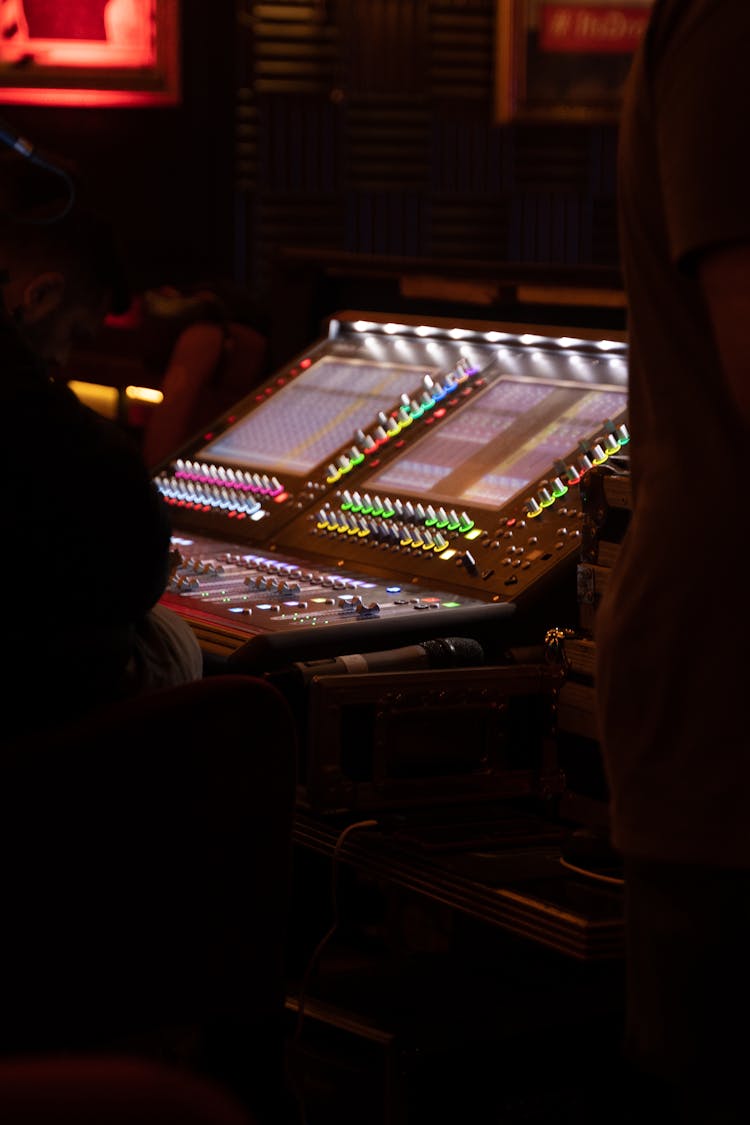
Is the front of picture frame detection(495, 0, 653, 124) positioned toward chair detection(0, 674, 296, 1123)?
yes

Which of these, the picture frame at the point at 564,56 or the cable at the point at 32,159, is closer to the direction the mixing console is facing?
the cable

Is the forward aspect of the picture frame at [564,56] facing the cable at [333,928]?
yes

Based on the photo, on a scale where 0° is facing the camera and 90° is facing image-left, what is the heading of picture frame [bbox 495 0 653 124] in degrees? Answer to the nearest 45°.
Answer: approximately 0°

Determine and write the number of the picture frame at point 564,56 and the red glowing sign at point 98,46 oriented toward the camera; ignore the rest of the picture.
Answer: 2

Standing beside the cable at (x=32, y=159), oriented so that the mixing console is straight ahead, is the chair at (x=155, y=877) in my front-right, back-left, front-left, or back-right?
back-right

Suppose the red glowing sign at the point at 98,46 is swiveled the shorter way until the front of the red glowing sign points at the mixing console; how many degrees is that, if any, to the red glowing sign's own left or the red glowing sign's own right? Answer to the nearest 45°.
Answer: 0° — it already faces it

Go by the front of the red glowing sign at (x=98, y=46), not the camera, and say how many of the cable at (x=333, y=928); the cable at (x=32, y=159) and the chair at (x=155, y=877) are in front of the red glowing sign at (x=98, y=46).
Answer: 3

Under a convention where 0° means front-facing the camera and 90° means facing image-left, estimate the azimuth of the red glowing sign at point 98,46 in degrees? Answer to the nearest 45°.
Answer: approximately 0°

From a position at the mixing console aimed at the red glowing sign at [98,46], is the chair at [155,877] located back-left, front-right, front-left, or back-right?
back-left

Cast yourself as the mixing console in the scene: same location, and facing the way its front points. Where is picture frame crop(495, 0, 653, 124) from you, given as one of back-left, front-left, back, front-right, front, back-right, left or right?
back-right
